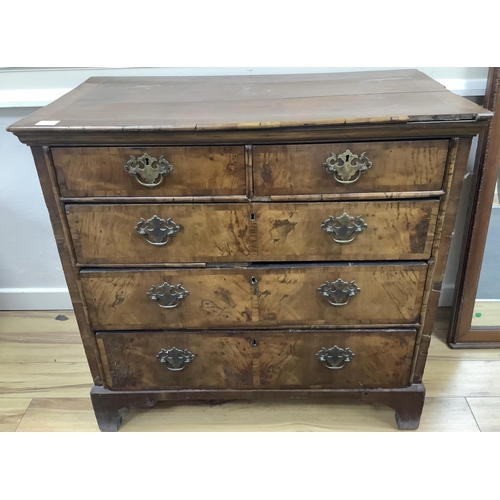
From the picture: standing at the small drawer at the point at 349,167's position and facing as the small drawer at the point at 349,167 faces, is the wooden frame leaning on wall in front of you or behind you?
behind

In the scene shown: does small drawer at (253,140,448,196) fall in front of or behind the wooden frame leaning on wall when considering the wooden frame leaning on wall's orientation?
in front

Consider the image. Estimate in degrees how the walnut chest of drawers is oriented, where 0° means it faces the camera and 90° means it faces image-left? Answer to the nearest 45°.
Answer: approximately 0°

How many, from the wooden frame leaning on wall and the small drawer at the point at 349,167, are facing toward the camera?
2

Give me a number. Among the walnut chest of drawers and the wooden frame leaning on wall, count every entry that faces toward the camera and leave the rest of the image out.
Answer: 2

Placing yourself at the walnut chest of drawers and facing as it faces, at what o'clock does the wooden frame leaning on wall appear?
The wooden frame leaning on wall is roughly at 8 o'clock from the walnut chest of drawers.
